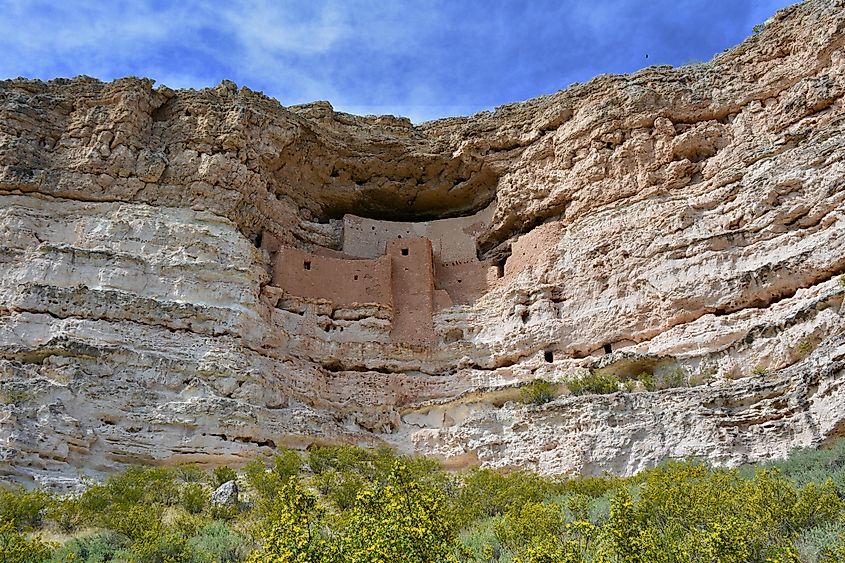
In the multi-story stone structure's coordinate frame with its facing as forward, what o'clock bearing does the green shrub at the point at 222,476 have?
The green shrub is roughly at 1 o'clock from the multi-story stone structure.

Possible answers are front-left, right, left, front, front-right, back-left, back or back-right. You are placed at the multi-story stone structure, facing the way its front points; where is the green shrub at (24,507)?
front-right

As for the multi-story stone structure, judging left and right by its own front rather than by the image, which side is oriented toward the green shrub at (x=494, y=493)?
front

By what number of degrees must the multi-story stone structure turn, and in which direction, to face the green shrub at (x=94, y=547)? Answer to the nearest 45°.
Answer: approximately 45° to its right

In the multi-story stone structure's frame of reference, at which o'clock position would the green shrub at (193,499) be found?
The green shrub is roughly at 1 o'clock from the multi-story stone structure.

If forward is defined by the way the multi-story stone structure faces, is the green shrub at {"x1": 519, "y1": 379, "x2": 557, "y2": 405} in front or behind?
in front

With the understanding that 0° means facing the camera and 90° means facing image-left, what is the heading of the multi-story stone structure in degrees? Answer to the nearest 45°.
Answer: approximately 0°

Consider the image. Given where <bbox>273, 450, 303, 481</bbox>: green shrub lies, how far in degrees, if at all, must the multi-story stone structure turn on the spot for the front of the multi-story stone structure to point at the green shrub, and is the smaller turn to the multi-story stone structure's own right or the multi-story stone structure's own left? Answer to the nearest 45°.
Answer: approximately 45° to the multi-story stone structure's own right

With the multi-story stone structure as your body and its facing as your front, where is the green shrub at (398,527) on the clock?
The green shrub is roughly at 12 o'clock from the multi-story stone structure.

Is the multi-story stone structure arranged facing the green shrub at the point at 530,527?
yes

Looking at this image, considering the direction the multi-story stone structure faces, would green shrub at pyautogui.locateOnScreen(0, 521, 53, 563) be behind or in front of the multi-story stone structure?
in front

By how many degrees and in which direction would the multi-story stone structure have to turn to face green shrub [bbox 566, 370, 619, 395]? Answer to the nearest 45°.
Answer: approximately 45° to its left
